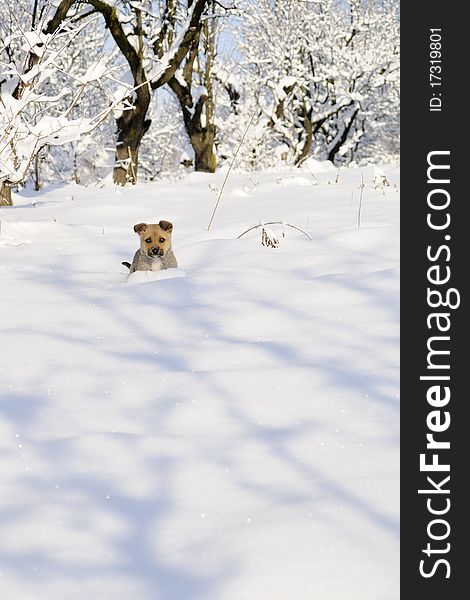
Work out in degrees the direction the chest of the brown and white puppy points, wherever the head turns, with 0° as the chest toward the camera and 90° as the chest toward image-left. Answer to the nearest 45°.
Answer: approximately 0°

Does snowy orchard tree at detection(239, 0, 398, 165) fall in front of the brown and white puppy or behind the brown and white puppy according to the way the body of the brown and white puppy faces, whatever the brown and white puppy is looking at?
behind

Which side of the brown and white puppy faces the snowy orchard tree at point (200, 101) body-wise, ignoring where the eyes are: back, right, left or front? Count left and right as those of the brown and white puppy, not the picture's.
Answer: back

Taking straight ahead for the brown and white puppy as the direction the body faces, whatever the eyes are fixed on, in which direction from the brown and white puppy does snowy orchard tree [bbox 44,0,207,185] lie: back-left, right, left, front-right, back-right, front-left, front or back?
back
